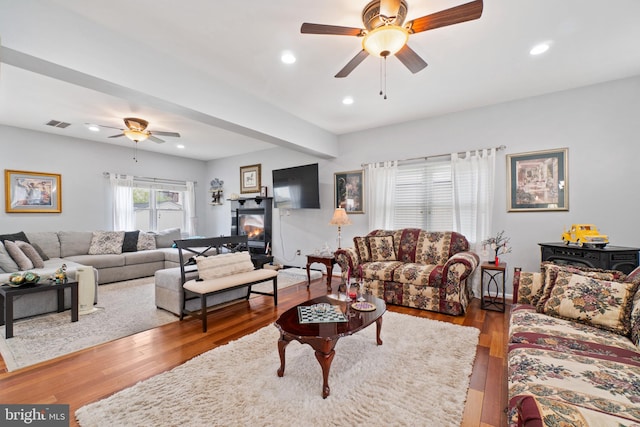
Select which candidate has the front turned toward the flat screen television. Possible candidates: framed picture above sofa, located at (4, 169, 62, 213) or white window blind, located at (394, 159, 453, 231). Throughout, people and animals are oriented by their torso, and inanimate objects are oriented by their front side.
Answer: the framed picture above sofa

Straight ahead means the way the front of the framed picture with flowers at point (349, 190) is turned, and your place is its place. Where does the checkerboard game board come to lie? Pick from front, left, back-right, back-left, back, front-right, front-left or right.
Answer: front-left

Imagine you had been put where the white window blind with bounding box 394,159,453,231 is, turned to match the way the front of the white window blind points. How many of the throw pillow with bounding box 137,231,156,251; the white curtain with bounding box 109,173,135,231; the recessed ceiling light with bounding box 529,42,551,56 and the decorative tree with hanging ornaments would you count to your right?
2

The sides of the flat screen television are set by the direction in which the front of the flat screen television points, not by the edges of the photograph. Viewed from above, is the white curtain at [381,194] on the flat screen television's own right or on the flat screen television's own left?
on the flat screen television's own left

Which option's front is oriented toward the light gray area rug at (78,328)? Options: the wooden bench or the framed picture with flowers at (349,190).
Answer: the framed picture with flowers

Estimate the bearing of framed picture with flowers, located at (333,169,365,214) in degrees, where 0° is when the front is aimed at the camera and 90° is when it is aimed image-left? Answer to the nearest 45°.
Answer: approximately 45°

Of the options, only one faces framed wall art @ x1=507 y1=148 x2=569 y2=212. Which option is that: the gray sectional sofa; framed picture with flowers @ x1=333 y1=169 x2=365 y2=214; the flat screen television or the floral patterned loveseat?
the gray sectional sofa

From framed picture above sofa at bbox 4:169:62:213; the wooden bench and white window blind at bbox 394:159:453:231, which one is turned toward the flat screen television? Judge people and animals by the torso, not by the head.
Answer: the framed picture above sofa

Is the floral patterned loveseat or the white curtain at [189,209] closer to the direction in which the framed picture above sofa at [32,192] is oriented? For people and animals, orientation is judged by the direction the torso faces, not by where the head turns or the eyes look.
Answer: the floral patterned loveseat

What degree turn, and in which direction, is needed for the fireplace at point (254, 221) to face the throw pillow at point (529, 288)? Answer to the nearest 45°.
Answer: approximately 90° to its left

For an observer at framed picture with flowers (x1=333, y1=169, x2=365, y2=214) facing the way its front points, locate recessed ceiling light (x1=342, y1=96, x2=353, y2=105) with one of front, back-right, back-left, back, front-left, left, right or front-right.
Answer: front-left
